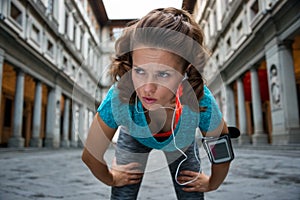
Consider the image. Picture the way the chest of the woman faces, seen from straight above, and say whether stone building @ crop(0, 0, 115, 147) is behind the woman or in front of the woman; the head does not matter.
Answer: behind

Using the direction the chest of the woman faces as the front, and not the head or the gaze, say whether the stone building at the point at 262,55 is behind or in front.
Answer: behind

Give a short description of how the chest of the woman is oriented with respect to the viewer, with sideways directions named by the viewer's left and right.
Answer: facing the viewer
